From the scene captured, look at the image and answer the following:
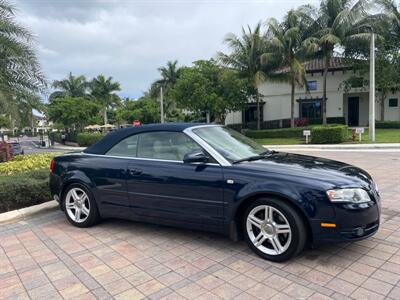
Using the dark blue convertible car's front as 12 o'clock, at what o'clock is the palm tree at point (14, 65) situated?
The palm tree is roughly at 6 o'clock from the dark blue convertible car.

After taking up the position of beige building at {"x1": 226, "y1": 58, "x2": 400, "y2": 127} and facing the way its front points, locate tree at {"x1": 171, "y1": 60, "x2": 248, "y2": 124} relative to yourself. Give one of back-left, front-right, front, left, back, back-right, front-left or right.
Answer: front-right

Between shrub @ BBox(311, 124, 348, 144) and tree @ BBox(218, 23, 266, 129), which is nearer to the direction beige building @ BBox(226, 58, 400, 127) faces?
the shrub

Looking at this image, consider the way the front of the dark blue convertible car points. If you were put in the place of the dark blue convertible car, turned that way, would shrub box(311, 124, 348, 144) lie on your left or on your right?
on your left

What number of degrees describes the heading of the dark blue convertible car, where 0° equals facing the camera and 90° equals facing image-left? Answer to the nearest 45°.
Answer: approximately 315°

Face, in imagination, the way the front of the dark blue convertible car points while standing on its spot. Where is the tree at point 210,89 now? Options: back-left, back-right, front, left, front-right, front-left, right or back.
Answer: back-left

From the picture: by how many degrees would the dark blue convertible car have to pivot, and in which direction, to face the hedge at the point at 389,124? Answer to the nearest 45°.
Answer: approximately 90° to its left

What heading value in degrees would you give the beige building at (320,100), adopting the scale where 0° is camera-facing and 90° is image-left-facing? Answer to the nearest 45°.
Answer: approximately 0°

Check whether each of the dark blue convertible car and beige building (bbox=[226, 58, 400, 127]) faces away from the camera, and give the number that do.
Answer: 0

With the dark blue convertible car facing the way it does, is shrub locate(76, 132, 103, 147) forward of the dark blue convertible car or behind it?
behind

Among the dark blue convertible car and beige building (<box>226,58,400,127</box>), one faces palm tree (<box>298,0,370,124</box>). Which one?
the beige building

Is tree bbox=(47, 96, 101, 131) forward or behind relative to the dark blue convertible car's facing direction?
behind

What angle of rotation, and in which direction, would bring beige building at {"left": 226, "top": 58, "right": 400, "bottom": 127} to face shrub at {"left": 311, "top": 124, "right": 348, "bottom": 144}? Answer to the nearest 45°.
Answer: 0° — it already faces it

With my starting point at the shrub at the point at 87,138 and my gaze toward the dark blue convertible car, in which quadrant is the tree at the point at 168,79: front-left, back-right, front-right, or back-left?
back-left
